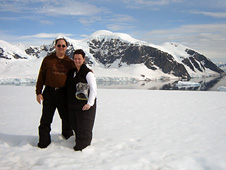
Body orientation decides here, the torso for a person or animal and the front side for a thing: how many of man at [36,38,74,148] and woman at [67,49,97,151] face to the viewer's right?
0

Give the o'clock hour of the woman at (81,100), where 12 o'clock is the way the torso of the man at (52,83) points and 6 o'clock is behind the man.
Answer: The woman is roughly at 10 o'clock from the man.

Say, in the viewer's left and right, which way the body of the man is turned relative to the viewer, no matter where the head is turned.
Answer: facing the viewer

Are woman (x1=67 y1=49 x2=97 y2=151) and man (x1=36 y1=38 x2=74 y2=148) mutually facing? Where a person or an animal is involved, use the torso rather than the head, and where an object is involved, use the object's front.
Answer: no

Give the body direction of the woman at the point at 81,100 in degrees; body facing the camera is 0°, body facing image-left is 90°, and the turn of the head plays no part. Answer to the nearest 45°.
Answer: approximately 45°

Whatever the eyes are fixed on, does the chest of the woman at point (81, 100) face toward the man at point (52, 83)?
no
